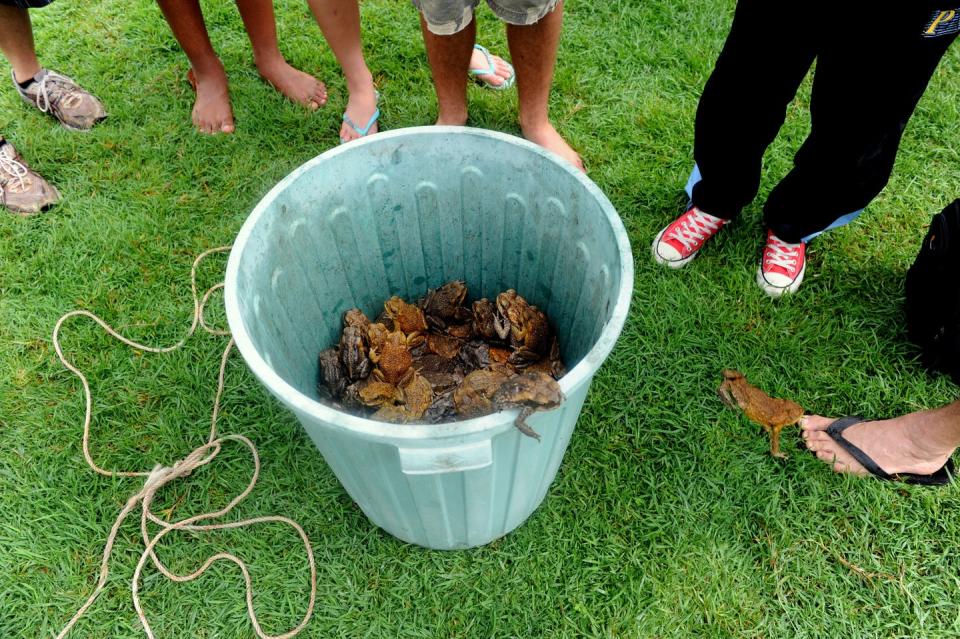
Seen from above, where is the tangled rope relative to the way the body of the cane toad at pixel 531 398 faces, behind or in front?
behind

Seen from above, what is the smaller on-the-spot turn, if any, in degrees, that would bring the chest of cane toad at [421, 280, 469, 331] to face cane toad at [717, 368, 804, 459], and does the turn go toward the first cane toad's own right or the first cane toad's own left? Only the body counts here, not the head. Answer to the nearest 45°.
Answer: approximately 45° to the first cane toad's own right

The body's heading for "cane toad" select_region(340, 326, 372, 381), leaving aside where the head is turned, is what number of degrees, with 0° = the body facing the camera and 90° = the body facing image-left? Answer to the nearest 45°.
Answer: approximately 180°

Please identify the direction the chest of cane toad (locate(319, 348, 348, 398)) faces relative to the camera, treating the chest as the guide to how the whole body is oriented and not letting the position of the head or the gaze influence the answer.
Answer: away from the camera

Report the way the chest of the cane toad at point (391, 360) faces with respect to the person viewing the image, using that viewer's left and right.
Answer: facing away from the viewer

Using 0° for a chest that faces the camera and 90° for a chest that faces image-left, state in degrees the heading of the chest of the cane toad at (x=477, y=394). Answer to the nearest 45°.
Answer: approximately 270°

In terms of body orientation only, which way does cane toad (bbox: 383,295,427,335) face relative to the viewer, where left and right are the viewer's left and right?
facing away from the viewer and to the left of the viewer

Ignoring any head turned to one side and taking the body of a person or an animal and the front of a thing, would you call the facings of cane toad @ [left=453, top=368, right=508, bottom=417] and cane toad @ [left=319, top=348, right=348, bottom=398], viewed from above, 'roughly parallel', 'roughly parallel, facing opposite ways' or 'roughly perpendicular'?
roughly perpendicular
